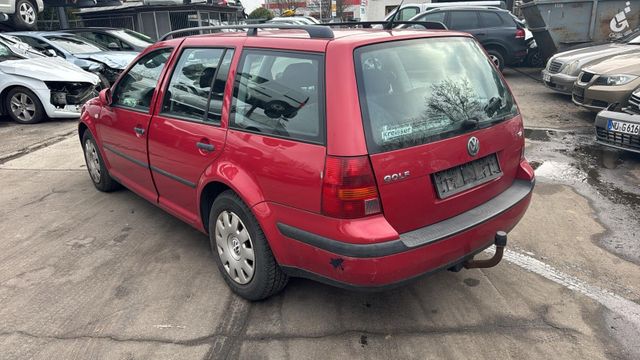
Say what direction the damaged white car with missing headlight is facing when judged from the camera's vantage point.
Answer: facing the viewer and to the right of the viewer

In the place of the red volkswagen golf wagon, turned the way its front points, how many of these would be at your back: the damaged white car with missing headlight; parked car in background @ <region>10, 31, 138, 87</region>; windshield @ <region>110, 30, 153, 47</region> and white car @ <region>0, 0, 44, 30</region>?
0

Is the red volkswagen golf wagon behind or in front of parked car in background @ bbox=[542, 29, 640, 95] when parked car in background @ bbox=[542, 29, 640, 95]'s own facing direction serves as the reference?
in front

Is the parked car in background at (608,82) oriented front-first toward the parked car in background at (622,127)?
no

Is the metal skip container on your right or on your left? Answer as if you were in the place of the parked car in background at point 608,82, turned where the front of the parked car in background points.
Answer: on your right

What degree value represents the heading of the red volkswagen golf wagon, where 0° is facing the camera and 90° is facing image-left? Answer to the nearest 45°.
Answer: approximately 135°

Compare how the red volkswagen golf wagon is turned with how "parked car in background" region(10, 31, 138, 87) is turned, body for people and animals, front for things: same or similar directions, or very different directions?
very different directions

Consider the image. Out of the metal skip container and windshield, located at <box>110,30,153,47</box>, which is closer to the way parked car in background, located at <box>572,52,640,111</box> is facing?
the windshield

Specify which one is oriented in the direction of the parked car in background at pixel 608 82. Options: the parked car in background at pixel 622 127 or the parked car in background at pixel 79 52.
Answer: the parked car in background at pixel 79 52

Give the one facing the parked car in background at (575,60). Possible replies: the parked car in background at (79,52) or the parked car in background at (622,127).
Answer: the parked car in background at (79,52)

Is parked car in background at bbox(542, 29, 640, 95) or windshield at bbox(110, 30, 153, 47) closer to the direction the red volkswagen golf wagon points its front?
the windshield

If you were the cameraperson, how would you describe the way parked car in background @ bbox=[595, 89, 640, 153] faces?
facing the viewer and to the left of the viewer

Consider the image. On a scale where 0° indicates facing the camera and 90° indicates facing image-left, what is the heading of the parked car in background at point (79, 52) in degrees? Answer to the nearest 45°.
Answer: approximately 315°

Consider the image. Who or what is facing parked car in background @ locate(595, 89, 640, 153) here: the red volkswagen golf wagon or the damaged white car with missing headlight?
the damaged white car with missing headlight

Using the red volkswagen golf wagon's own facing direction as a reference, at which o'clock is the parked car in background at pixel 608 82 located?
The parked car in background is roughly at 3 o'clock from the red volkswagen golf wagon.

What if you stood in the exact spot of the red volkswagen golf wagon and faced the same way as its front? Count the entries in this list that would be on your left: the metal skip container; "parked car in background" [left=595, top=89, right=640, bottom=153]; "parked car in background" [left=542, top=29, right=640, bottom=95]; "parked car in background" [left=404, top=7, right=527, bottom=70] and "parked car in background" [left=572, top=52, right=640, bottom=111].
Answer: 0

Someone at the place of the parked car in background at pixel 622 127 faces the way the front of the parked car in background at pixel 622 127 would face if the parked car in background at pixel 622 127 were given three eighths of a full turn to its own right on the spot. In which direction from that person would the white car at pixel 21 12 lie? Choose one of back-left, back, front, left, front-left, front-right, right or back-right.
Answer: left

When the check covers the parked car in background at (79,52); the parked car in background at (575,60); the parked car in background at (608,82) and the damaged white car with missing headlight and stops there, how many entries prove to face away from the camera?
0

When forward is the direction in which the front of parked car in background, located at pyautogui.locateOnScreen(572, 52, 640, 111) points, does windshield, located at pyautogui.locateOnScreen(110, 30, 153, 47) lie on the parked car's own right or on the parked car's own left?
on the parked car's own right

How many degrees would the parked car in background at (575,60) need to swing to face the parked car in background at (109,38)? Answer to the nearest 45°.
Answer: approximately 45° to its right

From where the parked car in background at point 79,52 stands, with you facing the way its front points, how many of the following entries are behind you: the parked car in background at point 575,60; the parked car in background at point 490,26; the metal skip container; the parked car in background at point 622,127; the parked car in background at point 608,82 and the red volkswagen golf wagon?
0

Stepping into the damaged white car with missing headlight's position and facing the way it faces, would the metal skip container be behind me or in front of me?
in front

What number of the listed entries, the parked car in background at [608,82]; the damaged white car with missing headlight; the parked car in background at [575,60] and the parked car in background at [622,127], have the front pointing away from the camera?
0
